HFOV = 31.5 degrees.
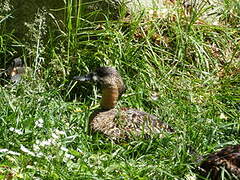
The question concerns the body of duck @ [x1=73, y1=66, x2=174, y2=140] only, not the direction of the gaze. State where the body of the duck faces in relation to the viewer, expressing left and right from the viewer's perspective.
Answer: facing to the left of the viewer

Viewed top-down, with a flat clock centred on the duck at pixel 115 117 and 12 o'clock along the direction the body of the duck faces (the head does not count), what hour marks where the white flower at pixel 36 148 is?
The white flower is roughly at 10 o'clock from the duck.

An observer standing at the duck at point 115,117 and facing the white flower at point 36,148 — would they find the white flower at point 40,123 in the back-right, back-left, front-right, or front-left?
front-right

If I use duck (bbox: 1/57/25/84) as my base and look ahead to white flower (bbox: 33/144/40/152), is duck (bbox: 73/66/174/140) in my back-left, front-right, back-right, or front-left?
front-left

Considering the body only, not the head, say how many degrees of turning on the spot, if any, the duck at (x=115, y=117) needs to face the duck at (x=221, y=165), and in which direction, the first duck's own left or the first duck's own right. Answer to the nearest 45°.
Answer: approximately 135° to the first duck's own left

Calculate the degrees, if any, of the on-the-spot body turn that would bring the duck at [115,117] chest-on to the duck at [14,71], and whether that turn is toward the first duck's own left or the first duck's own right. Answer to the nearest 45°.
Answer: approximately 45° to the first duck's own right

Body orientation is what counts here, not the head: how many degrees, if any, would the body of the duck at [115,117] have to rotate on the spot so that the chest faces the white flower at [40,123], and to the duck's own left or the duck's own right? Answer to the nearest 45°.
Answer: approximately 45° to the duck's own left

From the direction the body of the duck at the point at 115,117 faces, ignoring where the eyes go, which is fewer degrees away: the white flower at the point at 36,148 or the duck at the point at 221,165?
the white flower

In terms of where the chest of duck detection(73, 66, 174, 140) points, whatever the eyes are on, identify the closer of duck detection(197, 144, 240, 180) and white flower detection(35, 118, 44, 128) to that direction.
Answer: the white flower

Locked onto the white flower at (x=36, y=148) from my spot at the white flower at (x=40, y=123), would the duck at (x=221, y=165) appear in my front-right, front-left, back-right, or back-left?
front-left

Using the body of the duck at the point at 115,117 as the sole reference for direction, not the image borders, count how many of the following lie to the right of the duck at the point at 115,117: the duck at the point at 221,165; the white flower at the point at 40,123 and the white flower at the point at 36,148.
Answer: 0
